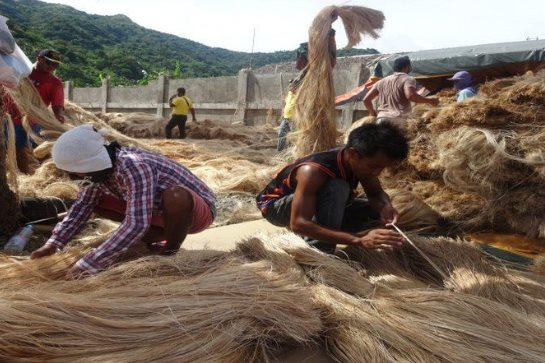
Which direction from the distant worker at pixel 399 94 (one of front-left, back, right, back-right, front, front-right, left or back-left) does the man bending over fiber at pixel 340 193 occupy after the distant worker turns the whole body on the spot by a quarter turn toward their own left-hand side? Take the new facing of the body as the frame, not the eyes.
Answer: back-left

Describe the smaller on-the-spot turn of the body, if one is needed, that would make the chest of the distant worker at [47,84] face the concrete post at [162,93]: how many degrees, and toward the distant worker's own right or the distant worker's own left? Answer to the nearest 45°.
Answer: approximately 135° to the distant worker's own left

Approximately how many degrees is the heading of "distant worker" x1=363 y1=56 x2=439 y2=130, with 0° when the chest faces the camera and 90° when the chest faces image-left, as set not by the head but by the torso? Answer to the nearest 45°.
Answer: approximately 225°

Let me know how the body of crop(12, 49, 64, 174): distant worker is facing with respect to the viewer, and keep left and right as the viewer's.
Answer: facing the viewer and to the right of the viewer

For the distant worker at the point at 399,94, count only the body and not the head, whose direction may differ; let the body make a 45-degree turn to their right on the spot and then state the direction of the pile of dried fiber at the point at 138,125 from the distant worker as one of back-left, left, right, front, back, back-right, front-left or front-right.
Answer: back-left

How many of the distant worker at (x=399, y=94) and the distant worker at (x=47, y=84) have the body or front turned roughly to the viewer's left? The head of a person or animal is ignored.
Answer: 0

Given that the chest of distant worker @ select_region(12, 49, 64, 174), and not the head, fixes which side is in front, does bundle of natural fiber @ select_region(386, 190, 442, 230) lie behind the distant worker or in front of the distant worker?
in front

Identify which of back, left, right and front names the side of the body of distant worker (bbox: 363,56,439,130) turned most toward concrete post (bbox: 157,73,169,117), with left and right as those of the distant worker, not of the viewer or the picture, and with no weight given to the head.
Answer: left

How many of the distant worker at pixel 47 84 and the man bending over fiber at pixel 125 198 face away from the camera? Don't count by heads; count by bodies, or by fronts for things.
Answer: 0

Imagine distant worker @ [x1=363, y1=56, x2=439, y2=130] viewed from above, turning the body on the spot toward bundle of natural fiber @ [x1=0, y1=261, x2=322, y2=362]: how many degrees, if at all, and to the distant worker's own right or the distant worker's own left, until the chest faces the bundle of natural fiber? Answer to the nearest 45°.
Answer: approximately 135° to the distant worker's own right

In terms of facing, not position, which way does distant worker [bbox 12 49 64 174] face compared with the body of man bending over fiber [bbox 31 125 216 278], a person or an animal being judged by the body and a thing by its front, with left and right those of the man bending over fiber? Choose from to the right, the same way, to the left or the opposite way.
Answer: to the left

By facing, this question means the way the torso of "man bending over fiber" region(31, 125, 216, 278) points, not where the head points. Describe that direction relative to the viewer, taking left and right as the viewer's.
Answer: facing the viewer and to the left of the viewer
